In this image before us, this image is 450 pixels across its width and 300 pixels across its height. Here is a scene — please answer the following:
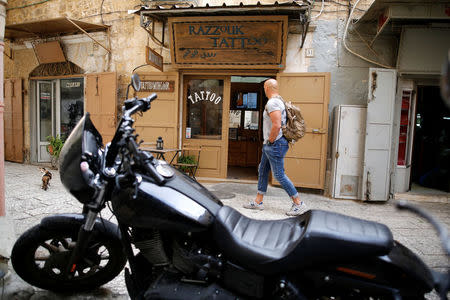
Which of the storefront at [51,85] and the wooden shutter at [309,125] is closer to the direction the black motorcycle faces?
the storefront

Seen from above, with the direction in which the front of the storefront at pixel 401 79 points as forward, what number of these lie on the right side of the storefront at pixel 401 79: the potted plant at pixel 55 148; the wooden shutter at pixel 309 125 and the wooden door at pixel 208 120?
3

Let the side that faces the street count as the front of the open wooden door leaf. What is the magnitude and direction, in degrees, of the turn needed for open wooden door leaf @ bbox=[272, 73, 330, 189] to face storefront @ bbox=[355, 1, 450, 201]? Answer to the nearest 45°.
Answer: approximately 90° to its left

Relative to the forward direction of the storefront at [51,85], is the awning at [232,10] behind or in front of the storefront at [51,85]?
in front

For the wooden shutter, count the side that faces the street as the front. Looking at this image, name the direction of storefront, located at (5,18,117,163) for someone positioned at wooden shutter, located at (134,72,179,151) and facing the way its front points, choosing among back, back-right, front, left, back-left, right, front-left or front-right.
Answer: back-right

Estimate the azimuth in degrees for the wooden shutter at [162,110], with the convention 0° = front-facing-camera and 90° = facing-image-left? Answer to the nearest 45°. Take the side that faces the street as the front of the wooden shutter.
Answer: approximately 0°

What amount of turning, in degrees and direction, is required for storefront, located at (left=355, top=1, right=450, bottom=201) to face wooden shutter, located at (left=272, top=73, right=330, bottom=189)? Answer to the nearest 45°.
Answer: approximately 90° to its right

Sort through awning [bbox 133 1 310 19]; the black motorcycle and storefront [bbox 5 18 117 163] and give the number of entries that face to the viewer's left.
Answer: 1

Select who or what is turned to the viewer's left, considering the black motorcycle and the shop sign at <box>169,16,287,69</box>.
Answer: the black motorcycle

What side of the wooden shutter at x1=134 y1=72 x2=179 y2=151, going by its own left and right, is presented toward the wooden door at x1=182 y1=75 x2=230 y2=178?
left

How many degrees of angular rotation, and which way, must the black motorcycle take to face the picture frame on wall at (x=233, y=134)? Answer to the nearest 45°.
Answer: approximately 90° to its right

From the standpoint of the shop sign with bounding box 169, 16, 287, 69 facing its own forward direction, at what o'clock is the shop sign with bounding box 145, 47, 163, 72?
the shop sign with bounding box 145, 47, 163, 72 is roughly at 3 o'clock from the shop sign with bounding box 169, 16, 287, 69.

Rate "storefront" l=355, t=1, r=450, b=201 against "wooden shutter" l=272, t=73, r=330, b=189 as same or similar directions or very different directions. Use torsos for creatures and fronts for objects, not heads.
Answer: same or similar directions

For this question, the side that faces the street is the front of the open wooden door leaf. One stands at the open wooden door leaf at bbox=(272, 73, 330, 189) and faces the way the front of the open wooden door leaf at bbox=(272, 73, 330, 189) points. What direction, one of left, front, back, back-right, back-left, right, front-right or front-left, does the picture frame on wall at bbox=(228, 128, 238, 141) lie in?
back-right

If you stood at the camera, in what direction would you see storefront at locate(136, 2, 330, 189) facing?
facing the viewer

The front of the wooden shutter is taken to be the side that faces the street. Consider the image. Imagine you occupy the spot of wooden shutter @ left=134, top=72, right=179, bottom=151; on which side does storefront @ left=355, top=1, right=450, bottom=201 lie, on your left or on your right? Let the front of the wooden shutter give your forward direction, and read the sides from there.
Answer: on your left

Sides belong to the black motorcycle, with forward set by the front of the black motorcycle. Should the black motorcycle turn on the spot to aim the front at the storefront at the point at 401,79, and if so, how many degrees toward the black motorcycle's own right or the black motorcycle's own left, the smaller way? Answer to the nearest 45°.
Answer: approximately 135° to the black motorcycle's own right

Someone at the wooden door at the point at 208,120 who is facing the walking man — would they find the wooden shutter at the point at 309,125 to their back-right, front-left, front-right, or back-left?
front-left

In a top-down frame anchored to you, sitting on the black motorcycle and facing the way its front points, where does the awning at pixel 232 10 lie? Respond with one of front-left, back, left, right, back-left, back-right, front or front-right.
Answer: right

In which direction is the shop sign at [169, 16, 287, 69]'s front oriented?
toward the camera
